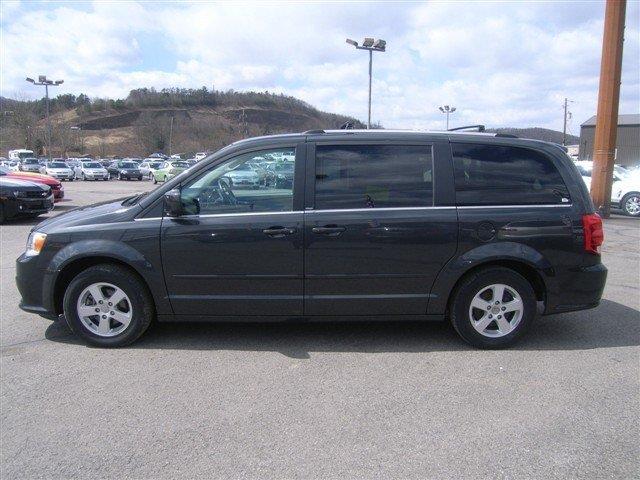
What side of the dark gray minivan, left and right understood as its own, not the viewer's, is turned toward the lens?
left

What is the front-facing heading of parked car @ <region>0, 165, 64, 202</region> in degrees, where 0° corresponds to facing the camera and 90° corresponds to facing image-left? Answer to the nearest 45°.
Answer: approximately 315°

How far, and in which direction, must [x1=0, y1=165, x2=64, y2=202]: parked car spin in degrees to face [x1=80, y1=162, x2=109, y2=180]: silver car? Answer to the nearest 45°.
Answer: approximately 135° to its left

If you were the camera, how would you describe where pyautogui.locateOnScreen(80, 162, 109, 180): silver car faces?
facing the viewer and to the right of the viewer

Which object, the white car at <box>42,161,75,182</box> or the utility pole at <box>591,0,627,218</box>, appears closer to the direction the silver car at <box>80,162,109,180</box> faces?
the utility pole

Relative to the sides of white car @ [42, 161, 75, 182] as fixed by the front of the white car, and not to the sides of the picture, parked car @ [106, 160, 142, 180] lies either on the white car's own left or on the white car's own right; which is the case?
on the white car's own left

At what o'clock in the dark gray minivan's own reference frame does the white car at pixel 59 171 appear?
The white car is roughly at 2 o'clock from the dark gray minivan.

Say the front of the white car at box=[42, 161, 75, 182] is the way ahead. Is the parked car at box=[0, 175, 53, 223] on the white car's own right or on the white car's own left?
on the white car's own right

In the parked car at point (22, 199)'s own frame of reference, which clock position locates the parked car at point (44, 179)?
the parked car at point (44, 179) is roughly at 8 o'clock from the parked car at point (22, 199).

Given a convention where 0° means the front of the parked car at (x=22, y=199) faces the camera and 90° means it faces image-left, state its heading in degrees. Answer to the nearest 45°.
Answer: approximately 315°

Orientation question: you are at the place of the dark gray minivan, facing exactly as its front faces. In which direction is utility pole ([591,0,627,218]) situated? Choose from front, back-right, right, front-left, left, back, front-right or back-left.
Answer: back-right
